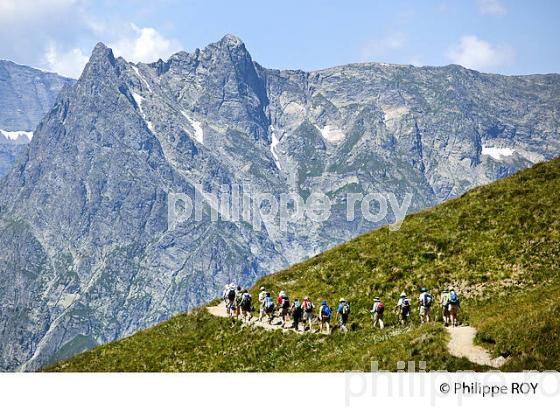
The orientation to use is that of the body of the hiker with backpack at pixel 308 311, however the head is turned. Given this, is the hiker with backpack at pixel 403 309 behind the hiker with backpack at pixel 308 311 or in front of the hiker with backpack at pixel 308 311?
behind

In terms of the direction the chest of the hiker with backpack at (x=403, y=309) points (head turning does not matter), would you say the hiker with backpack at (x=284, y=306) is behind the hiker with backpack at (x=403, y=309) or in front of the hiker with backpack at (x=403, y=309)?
in front

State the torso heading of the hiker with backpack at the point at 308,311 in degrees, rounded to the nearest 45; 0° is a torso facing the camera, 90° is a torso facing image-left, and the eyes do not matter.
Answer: approximately 135°

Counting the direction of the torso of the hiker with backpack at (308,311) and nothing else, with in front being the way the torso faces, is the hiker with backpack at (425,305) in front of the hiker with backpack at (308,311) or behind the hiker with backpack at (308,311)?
behind

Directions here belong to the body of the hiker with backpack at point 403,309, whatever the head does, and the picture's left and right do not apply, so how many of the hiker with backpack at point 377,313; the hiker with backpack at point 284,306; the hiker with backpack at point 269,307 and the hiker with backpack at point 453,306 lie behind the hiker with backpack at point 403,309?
1

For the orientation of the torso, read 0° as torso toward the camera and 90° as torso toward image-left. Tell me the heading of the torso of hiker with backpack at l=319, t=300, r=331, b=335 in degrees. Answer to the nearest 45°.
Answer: approximately 135°

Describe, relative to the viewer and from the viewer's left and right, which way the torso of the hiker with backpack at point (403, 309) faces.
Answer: facing away from the viewer and to the left of the viewer

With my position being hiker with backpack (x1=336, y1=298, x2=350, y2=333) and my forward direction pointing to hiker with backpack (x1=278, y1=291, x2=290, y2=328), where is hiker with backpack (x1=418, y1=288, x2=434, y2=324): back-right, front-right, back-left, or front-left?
back-right
